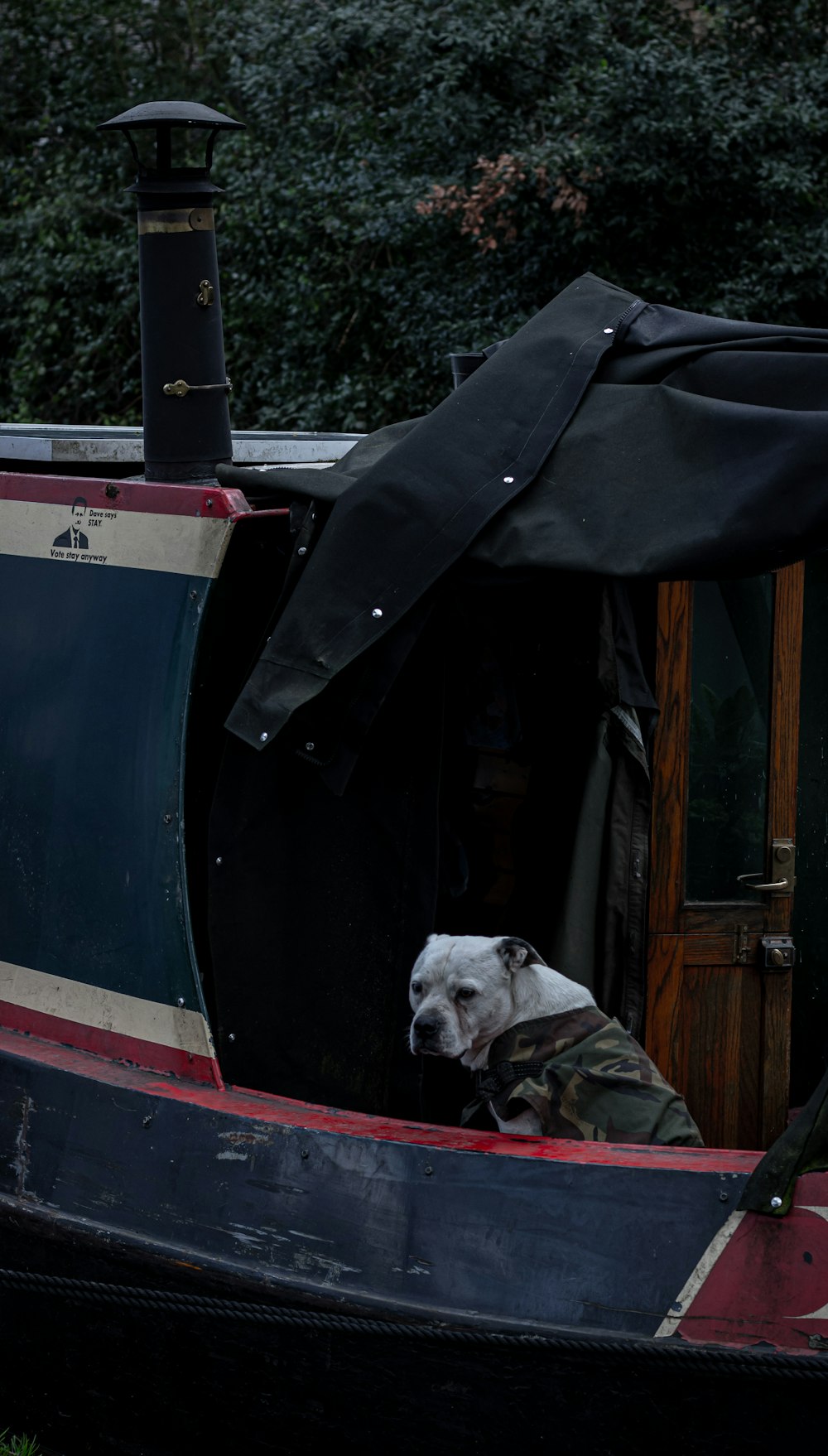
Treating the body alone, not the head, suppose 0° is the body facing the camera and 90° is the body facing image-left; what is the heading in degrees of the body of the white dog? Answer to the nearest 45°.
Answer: approximately 45°
